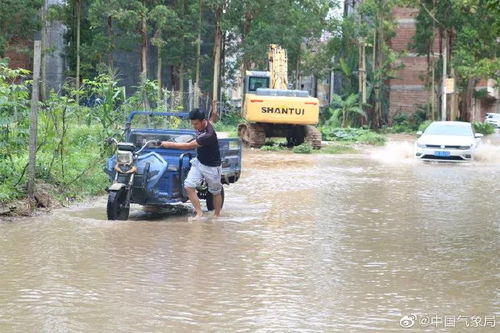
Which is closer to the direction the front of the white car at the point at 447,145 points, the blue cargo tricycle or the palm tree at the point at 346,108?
the blue cargo tricycle

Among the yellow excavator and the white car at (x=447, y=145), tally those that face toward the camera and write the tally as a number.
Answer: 1

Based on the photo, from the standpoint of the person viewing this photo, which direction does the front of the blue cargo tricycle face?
facing the viewer and to the left of the viewer

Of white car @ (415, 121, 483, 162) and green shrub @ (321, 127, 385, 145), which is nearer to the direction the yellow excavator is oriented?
the green shrub

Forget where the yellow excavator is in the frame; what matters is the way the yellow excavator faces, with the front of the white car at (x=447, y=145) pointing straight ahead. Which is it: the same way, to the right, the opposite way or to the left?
the opposite way

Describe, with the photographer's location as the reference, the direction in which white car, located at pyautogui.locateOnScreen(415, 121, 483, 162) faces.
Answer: facing the viewer

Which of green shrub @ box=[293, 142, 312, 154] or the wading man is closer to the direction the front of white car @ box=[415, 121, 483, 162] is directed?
the wading man

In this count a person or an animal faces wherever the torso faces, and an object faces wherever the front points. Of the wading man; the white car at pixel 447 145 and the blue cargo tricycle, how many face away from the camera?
0

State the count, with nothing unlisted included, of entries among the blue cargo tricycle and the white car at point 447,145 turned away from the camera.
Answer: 0

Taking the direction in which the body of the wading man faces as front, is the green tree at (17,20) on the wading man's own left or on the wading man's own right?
on the wading man's own right

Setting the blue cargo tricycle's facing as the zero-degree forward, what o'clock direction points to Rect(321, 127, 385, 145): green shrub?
The green shrub is roughly at 5 o'clock from the blue cargo tricycle.
